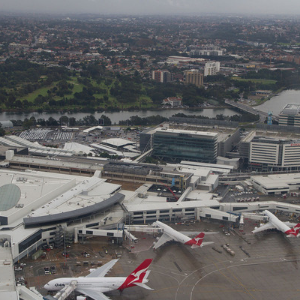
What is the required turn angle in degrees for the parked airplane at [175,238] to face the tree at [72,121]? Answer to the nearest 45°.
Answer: approximately 45° to its right

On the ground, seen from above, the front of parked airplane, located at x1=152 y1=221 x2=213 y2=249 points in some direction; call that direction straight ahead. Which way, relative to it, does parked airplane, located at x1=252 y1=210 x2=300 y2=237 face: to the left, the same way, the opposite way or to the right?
the same way

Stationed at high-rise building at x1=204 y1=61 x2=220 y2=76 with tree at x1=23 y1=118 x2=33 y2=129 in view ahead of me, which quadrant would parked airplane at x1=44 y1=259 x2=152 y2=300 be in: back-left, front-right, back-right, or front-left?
front-left

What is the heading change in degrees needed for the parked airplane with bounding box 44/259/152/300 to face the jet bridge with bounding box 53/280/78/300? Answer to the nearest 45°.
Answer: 0° — it already faces it

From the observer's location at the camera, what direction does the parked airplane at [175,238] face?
facing away from the viewer and to the left of the viewer

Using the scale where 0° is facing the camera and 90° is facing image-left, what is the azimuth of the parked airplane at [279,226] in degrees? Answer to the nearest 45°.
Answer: approximately 135°

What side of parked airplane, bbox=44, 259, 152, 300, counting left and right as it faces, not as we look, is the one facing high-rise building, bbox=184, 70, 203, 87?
right

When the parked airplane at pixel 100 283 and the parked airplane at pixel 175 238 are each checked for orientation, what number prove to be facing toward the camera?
0

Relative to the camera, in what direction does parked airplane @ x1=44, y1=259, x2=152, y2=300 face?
facing to the left of the viewer

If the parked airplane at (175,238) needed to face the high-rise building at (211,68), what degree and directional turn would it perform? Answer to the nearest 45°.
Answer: approximately 45° to its right

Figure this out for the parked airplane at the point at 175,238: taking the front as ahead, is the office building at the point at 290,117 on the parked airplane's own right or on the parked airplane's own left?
on the parked airplane's own right

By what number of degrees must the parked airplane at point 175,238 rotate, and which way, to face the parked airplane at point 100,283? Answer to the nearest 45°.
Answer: approximately 90° to its left

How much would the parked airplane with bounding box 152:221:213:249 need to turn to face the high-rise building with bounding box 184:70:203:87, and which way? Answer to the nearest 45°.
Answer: approximately 45° to its right

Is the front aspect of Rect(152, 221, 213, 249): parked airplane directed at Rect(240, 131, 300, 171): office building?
no

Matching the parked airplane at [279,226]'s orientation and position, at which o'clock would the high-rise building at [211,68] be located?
The high-rise building is roughly at 1 o'clock from the parked airplane.

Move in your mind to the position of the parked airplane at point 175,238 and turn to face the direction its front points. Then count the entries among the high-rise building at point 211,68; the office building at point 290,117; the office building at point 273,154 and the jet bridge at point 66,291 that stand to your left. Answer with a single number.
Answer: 1

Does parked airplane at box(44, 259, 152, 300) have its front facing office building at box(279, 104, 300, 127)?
no

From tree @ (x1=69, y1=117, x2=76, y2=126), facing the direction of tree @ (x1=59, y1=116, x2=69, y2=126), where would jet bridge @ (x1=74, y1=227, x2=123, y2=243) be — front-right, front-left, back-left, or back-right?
back-left

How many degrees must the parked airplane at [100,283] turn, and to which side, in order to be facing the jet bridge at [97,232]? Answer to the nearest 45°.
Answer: approximately 90° to its right
